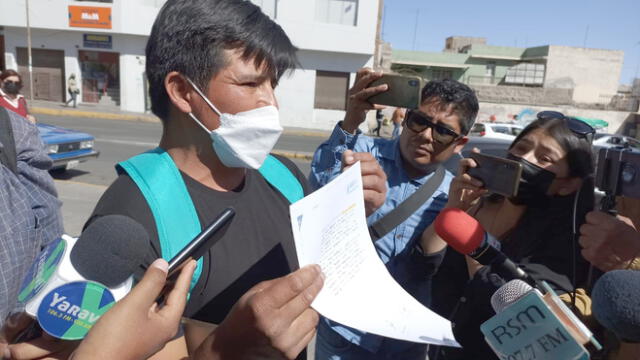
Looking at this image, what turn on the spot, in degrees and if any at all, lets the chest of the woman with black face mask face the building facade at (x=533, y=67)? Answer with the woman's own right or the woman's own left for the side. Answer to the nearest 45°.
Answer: approximately 135° to the woman's own right

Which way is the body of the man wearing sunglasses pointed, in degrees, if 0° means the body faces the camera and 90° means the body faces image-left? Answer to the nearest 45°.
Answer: approximately 45°

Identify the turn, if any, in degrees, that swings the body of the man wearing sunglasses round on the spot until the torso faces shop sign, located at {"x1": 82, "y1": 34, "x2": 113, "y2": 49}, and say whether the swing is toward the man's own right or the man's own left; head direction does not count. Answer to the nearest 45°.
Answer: approximately 90° to the man's own right

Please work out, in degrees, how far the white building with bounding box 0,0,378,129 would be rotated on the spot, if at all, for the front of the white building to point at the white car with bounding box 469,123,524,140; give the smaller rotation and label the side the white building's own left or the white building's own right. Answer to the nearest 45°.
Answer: approximately 45° to the white building's own left

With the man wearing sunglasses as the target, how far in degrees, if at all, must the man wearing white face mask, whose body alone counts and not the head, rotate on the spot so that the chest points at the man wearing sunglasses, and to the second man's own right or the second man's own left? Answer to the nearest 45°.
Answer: approximately 90° to the second man's own left

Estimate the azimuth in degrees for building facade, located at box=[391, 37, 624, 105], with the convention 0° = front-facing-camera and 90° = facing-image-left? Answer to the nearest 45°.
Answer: approximately 45°
